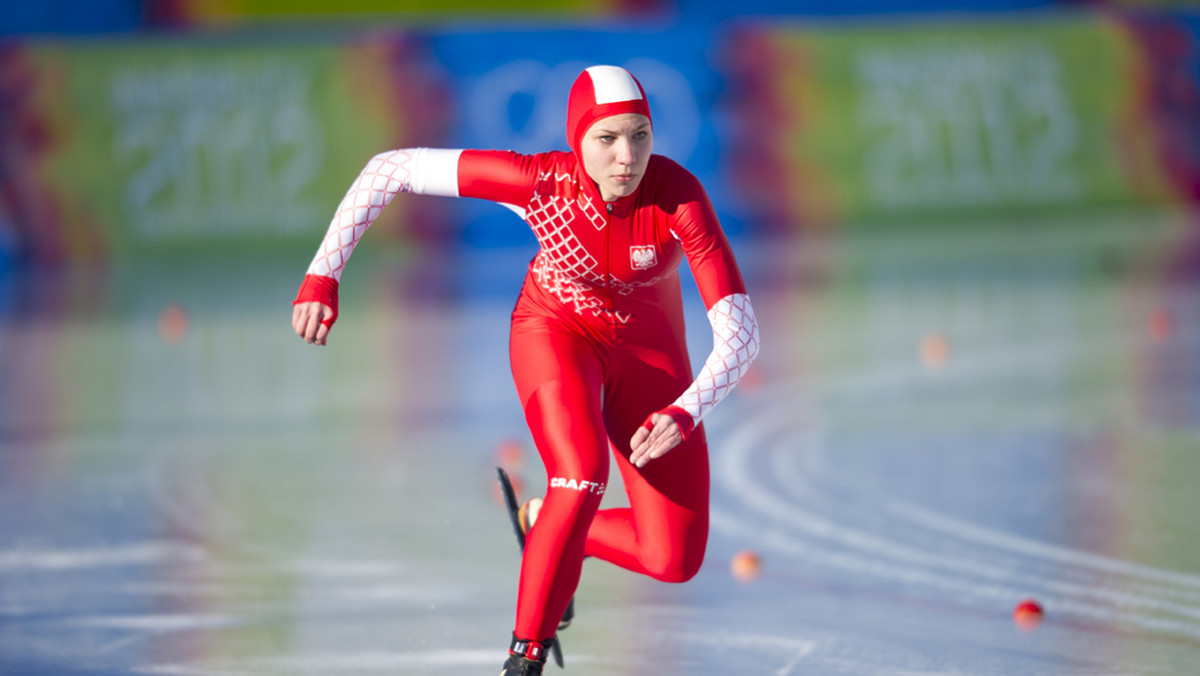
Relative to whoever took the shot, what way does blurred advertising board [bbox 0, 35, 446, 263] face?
facing the viewer

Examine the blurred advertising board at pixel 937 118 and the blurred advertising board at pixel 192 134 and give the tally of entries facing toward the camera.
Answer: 2

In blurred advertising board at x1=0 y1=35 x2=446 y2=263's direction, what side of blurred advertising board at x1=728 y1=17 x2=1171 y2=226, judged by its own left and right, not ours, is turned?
right

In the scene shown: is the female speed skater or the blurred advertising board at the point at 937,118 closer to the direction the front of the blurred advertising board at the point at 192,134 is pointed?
the female speed skater

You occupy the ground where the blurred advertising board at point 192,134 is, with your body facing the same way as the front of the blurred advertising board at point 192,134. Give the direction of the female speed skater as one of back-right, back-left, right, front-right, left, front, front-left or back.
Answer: front

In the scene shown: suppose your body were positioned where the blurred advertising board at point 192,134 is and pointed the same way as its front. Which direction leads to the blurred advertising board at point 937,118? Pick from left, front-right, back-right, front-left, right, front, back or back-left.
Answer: left

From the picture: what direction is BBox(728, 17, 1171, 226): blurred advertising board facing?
toward the camera

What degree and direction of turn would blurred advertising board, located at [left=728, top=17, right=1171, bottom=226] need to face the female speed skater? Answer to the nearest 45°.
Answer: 0° — it already faces them
